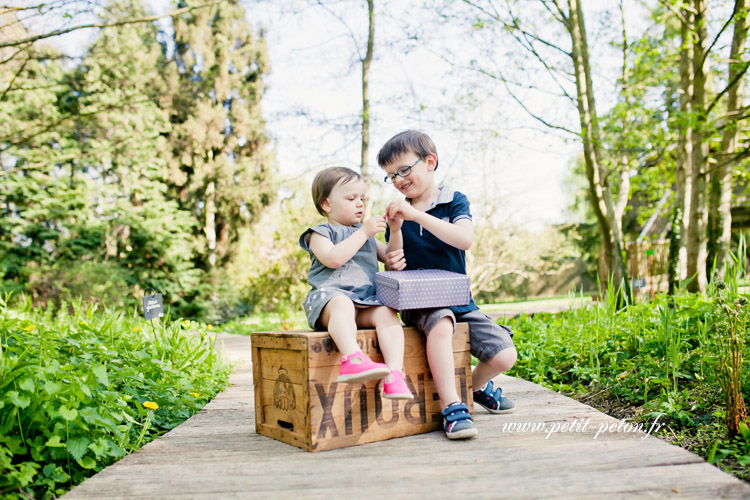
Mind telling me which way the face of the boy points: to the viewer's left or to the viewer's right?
to the viewer's left

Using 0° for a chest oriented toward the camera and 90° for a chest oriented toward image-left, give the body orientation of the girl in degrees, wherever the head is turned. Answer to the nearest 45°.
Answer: approximately 315°

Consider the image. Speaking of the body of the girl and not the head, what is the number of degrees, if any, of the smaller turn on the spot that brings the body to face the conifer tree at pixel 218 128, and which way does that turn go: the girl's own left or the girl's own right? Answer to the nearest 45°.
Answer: approximately 135° to the girl's own left

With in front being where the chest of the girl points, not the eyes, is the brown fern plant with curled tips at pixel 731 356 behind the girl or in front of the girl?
in front
